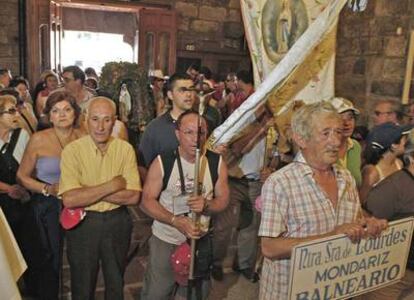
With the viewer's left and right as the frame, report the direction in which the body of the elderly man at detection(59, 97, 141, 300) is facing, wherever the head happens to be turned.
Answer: facing the viewer

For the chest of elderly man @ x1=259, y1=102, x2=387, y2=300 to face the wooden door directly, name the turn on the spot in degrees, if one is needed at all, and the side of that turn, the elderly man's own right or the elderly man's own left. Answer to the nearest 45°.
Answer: approximately 180°

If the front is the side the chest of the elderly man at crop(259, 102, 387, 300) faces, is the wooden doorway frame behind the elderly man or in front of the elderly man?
behind

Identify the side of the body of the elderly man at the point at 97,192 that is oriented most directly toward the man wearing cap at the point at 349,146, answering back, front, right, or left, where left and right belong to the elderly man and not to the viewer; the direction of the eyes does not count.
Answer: left

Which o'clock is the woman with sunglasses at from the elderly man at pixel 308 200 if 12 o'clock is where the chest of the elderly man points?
The woman with sunglasses is roughly at 5 o'clock from the elderly man.

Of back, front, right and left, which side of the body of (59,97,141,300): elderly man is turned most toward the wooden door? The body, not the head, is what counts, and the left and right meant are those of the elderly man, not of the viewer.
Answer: back

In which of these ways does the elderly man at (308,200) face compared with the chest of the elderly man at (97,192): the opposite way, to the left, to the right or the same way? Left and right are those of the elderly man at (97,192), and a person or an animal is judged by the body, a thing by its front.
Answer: the same way

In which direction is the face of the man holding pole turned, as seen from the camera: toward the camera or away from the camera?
toward the camera

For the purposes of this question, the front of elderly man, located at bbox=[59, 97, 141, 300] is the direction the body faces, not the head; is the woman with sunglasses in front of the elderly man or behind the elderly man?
behind

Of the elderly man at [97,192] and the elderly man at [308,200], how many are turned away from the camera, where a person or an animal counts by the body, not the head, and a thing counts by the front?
0

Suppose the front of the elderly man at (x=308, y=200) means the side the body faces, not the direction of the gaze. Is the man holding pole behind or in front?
behind

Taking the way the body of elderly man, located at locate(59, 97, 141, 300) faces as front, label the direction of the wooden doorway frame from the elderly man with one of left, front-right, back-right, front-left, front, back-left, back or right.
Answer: back

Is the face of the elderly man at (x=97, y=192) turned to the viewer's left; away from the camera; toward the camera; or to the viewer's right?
toward the camera
